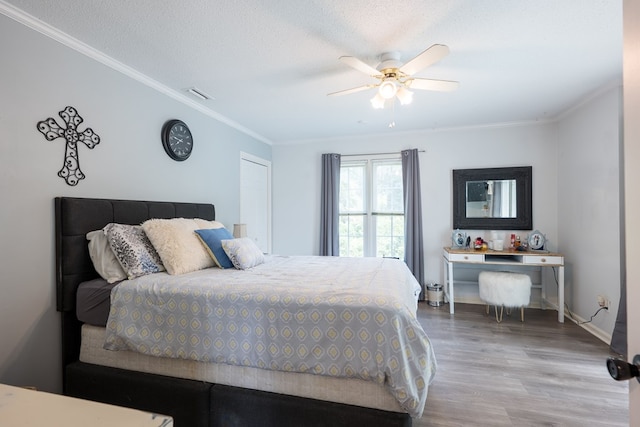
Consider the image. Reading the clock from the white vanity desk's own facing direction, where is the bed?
The bed is roughly at 1 o'clock from the white vanity desk.

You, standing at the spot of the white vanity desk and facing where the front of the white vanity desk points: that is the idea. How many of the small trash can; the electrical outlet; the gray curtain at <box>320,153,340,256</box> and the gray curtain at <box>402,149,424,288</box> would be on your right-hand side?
3

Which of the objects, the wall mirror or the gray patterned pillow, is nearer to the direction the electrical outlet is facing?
the gray patterned pillow

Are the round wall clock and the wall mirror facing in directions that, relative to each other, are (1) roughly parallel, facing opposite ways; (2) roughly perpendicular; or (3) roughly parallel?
roughly perpendicular

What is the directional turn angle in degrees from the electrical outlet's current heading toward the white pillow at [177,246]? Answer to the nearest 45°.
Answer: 0° — it already faces it

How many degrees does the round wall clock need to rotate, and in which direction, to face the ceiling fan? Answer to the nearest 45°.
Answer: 0° — it already faces it

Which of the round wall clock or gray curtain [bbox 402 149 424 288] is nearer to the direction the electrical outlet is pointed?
the round wall clock

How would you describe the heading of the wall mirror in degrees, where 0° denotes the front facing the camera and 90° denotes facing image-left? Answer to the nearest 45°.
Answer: approximately 0°

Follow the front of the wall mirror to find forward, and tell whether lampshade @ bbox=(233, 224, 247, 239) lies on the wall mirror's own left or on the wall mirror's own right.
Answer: on the wall mirror's own right

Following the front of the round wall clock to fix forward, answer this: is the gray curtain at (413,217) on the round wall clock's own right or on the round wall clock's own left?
on the round wall clock's own left

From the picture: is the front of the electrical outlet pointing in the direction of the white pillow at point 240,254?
yes

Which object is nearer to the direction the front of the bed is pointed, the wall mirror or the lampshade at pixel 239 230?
the wall mirror

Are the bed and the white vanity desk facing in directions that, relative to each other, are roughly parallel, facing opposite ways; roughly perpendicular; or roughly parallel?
roughly perpendicular

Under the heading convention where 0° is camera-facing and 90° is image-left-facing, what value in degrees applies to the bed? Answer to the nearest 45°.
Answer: approximately 315°
